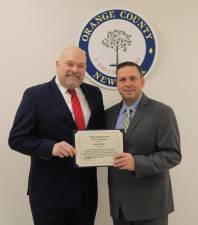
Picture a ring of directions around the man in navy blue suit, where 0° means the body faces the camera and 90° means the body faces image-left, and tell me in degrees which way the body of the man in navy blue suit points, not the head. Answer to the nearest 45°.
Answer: approximately 315°

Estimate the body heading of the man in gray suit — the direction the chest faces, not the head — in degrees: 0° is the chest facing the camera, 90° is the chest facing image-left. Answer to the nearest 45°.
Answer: approximately 45°
